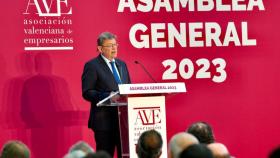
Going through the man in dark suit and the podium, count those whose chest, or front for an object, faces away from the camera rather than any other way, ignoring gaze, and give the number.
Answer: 0

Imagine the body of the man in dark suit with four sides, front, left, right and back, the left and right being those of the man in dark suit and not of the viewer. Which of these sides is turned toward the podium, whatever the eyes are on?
front

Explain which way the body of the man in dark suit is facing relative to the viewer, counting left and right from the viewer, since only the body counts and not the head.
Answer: facing the viewer and to the right of the viewer

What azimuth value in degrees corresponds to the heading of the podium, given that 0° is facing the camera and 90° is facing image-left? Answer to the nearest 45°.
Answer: approximately 315°

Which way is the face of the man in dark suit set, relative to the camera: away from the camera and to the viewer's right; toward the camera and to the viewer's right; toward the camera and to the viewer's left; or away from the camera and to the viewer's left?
toward the camera and to the viewer's right

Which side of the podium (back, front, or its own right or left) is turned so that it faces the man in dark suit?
back

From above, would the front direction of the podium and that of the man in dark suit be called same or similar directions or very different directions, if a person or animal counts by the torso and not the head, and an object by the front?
same or similar directions
